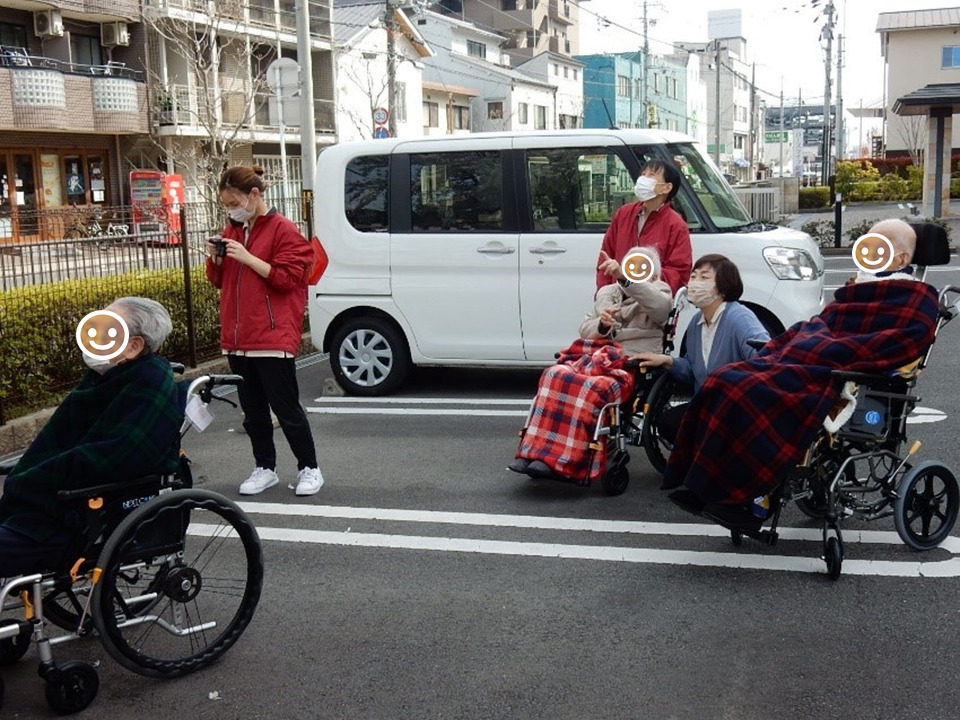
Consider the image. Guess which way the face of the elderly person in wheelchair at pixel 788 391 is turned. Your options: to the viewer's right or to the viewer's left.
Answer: to the viewer's left

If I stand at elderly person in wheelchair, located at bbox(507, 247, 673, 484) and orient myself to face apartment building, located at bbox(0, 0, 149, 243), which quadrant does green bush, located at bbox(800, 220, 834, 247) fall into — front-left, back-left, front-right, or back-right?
front-right

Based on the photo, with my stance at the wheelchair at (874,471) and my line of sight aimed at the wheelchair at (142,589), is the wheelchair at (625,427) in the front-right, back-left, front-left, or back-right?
front-right

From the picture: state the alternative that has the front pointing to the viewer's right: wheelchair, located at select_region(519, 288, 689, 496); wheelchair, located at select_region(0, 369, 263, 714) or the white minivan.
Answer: the white minivan

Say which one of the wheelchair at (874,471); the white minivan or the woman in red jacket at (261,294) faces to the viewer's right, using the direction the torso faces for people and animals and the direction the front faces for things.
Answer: the white minivan

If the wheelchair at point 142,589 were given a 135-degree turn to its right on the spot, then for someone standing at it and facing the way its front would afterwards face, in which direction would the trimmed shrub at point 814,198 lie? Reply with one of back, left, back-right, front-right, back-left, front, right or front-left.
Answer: front-right

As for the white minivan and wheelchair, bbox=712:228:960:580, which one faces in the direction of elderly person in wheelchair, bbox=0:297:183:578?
the wheelchair

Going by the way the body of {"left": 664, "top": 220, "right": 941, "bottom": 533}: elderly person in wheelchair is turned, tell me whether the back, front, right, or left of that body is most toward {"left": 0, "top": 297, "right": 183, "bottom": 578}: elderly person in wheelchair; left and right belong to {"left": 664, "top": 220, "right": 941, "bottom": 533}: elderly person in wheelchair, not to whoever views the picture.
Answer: front

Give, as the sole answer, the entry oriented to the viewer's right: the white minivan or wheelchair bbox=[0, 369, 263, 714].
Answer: the white minivan

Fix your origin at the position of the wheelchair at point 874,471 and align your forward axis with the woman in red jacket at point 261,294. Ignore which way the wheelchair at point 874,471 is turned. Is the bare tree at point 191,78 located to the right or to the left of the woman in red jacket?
right

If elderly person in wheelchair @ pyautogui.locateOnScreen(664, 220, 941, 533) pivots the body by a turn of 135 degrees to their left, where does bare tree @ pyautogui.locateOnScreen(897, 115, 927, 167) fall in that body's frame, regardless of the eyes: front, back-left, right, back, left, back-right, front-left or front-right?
left

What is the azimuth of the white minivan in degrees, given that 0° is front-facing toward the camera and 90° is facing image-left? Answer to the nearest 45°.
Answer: approximately 270°

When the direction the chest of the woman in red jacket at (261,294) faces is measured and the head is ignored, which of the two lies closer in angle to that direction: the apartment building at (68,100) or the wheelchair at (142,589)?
the wheelchair

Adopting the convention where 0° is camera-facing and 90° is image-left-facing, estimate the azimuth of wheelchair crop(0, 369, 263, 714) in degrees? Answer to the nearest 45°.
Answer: approximately 45°

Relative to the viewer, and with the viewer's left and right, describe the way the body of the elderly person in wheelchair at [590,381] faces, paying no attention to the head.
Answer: facing the viewer and to the left of the viewer

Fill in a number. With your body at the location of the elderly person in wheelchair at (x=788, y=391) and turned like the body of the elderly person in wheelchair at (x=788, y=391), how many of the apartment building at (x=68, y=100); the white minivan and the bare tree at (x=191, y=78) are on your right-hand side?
3

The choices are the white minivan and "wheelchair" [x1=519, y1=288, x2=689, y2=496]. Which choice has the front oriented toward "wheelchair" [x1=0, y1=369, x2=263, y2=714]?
"wheelchair" [x1=519, y1=288, x2=689, y2=496]
